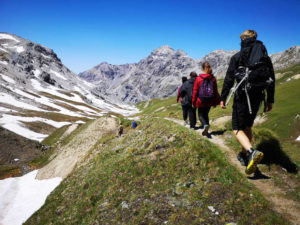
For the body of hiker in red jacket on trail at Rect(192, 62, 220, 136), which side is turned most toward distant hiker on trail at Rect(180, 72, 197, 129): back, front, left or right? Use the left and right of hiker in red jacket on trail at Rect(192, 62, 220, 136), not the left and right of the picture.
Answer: front

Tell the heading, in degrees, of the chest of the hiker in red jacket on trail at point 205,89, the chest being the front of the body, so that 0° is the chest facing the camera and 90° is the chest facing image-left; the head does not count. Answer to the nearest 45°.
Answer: approximately 180°

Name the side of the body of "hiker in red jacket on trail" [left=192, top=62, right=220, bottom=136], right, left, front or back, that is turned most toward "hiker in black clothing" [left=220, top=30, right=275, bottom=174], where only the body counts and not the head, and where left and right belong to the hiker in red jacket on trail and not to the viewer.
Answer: back

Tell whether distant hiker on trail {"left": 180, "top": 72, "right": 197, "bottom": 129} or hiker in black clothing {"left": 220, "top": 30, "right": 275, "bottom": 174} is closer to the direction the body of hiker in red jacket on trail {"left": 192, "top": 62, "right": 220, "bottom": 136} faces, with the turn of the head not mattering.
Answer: the distant hiker on trail
